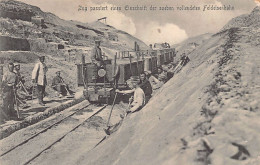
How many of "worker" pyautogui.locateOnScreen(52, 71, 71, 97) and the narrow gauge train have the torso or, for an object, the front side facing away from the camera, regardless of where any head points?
0

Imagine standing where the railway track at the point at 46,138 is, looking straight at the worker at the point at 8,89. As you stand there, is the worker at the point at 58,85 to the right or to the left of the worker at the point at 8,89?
right

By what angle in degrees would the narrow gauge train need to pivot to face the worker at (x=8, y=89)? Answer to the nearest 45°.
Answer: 0° — it already faces them

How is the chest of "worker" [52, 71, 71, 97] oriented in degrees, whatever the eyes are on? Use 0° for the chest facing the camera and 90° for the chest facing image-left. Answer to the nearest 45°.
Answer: approximately 315°

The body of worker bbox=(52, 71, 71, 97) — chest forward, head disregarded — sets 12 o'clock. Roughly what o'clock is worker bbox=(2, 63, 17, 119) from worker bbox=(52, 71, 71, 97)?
worker bbox=(2, 63, 17, 119) is roughly at 2 o'clock from worker bbox=(52, 71, 71, 97).

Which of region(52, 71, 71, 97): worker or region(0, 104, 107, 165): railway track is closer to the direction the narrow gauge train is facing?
the railway track

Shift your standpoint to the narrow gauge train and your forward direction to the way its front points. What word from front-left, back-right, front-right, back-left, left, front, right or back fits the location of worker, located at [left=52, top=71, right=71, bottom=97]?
right

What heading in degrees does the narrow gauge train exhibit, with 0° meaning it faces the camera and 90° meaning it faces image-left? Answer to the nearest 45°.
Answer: approximately 45°
